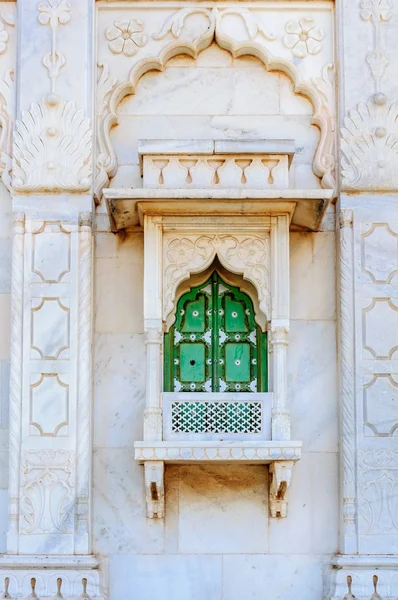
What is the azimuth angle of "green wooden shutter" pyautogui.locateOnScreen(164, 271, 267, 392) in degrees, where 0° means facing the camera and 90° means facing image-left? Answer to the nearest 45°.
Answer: approximately 0°
